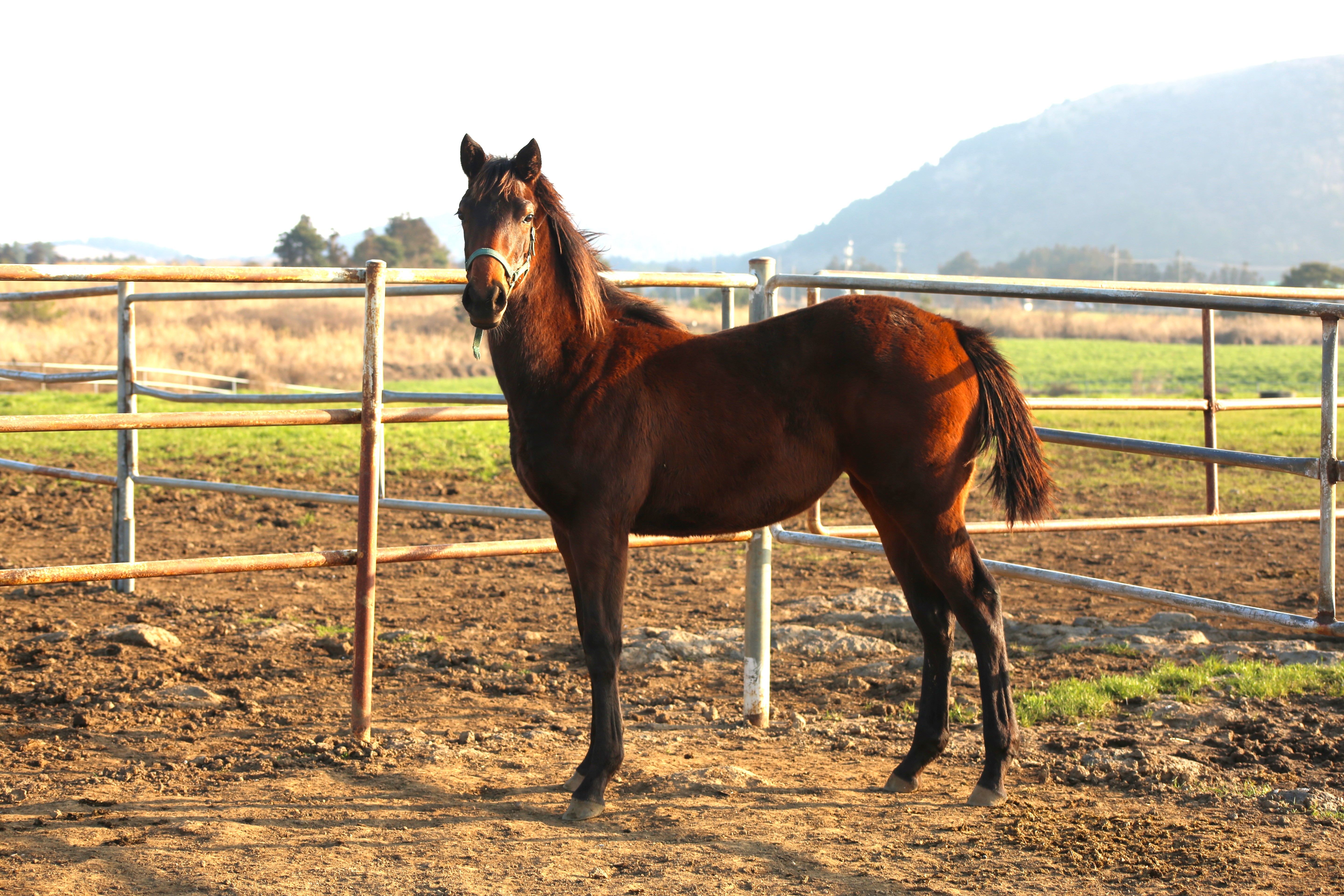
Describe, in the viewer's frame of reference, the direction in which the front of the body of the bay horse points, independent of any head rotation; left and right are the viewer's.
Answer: facing to the left of the viewer

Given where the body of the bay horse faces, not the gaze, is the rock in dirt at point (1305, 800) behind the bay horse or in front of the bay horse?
behind

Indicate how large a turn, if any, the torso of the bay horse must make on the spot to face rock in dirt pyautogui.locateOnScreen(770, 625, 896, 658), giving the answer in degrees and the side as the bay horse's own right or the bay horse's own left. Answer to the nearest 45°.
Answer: approximately 90° to the bay horse's own right

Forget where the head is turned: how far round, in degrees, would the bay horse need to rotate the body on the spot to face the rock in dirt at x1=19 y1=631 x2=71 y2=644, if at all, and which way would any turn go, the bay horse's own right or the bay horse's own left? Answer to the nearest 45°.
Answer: approximately 45° to the bay horse's own right

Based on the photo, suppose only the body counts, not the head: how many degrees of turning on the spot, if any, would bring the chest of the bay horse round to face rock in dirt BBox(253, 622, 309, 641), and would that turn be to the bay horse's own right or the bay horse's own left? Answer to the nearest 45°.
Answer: approximately 45° to the bay horse's own right

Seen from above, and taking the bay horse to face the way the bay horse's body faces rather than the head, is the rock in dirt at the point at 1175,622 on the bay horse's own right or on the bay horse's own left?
on the bay horse's own right

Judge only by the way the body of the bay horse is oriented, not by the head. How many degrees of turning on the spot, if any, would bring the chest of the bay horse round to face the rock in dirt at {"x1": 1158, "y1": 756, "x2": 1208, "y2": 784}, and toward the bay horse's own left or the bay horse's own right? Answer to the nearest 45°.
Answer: approximately 180°

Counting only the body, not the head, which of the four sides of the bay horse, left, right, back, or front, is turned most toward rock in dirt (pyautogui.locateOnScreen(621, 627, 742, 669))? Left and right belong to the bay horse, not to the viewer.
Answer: right
